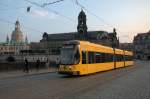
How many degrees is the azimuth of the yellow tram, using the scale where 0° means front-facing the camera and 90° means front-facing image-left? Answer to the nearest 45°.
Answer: approximately 45°
